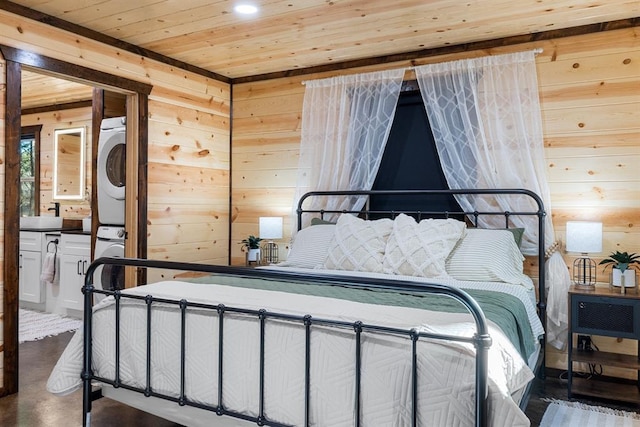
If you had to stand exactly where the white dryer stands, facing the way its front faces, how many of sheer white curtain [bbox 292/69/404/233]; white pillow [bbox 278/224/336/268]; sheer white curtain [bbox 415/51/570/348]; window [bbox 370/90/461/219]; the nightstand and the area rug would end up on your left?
6

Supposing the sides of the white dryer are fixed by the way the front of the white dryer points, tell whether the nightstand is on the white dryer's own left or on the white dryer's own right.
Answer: on the white dryer's own left

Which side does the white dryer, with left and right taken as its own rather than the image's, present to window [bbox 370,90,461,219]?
left

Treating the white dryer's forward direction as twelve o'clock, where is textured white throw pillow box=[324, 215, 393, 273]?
The textured white throw pillow is roughly at 9 o'clock from the white dryer.

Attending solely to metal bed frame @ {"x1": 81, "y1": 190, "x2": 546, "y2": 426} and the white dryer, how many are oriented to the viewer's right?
0

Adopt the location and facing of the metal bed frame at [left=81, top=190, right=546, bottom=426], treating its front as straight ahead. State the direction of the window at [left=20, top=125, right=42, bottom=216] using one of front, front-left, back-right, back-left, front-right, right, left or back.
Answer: right

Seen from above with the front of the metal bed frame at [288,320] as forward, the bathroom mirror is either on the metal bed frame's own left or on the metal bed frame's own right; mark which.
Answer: on the metal bed frame's own right

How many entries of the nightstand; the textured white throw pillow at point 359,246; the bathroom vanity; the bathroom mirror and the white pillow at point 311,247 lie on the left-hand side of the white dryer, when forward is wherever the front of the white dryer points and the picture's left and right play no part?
3

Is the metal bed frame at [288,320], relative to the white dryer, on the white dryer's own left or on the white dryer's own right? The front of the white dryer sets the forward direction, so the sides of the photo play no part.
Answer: on the white dryer's own left

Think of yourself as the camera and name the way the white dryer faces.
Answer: facing the viewer and to the left of the viewer

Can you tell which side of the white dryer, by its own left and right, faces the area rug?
left

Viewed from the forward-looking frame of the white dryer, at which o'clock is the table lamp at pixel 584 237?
The table lamp is roughly at 9 o'clock from the white dryer.

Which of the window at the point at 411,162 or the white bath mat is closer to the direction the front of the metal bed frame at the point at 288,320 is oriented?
the white bath mat

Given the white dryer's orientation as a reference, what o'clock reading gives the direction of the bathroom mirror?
The bathroom mirror is roughly at 4 o'clock from the white dryer.

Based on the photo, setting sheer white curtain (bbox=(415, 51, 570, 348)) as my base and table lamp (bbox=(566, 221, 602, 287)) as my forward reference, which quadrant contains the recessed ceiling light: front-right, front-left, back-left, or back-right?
back-right

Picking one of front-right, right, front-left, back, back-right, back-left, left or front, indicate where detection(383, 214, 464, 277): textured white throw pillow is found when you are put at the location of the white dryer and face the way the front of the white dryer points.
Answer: left
